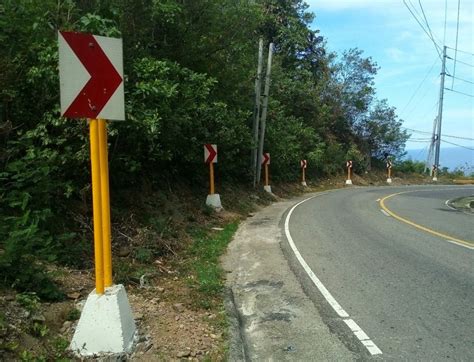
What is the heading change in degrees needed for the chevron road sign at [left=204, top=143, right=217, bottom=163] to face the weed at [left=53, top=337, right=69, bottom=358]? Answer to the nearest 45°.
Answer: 0° — it already faces it

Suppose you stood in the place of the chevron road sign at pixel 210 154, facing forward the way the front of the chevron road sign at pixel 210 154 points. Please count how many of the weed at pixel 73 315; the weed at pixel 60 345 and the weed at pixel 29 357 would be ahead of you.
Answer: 3

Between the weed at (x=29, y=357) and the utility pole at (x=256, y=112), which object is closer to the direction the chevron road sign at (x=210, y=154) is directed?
the weed

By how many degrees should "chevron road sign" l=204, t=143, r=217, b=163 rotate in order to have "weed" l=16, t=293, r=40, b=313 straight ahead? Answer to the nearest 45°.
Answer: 0° — it already faces it

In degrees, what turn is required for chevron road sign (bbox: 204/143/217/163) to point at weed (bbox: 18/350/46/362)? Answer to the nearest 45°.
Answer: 0° — it already faces it

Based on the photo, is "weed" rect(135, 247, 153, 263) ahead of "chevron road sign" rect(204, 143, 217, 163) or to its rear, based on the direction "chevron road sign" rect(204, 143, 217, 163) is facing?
ahead

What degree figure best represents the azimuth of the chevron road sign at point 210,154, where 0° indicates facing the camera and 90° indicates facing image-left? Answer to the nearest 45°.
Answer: approximately 0°

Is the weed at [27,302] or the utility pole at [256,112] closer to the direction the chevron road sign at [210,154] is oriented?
the weed

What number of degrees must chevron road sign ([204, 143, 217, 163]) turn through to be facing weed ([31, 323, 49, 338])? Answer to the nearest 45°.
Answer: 0° — it already faces it
